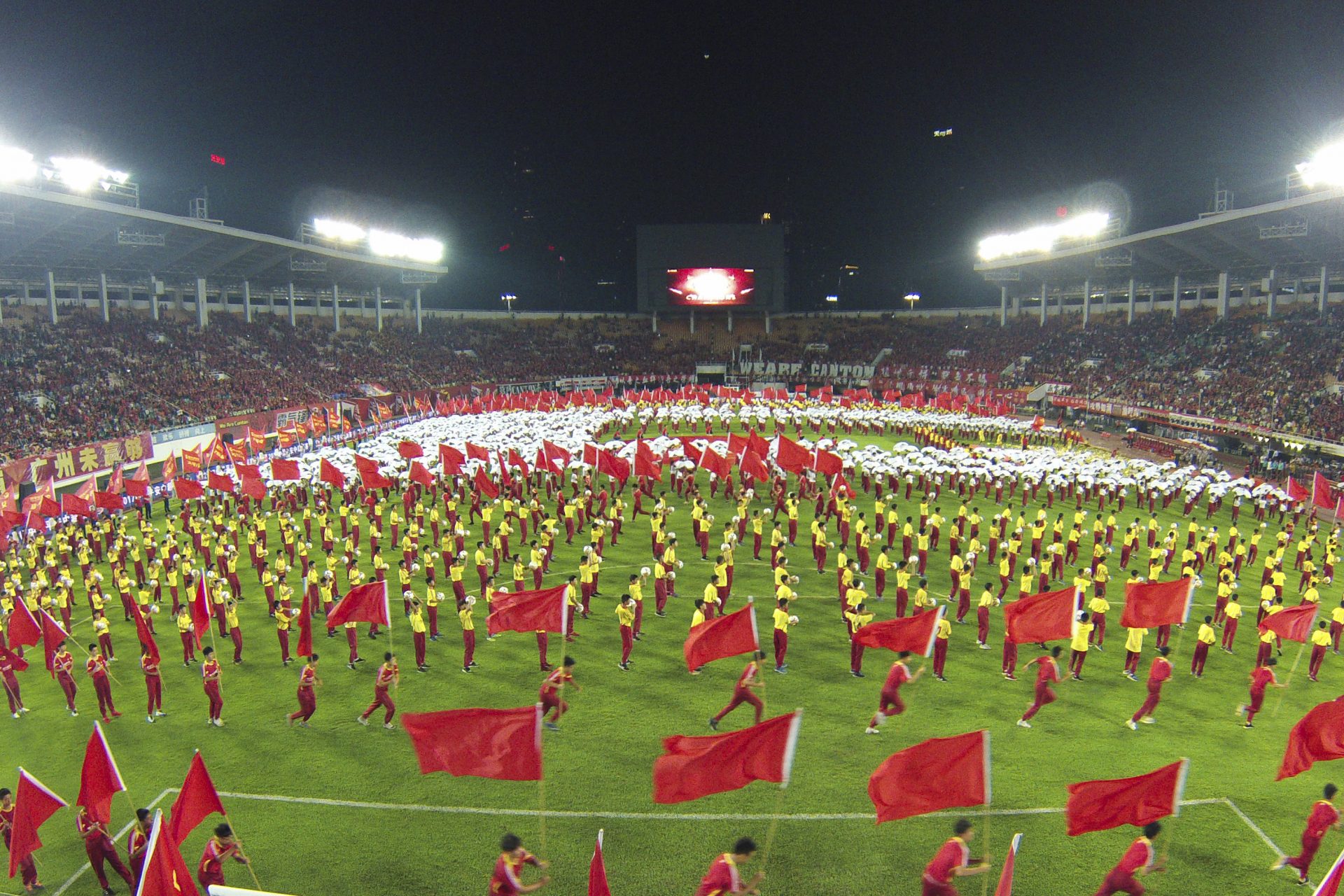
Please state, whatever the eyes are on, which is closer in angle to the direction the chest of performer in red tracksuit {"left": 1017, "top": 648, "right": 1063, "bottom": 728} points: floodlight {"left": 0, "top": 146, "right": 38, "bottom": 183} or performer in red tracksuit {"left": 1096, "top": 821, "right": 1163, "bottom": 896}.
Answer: the performer in red tracksuit

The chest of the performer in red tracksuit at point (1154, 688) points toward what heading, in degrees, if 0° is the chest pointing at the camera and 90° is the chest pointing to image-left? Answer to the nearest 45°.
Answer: approximately 270°

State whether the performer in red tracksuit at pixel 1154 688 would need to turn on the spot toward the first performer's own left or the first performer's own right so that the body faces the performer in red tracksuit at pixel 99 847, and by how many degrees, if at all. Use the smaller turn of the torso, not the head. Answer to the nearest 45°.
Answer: approximately 135° to the first performer's own right

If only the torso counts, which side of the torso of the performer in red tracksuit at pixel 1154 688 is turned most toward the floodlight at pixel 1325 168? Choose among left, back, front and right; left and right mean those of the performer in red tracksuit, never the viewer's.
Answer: left

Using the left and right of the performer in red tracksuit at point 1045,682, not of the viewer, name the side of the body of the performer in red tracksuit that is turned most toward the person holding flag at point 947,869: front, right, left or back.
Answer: right

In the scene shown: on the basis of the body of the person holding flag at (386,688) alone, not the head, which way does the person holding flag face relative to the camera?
to the viewer's right

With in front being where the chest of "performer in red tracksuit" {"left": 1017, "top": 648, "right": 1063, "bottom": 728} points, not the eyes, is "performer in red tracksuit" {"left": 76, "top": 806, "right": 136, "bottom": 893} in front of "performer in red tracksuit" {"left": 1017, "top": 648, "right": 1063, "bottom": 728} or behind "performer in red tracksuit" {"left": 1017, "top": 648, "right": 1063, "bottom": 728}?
behind

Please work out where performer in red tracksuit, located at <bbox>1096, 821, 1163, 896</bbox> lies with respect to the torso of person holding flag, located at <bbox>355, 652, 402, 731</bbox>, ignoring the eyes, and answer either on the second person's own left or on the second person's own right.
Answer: on the second person's own right

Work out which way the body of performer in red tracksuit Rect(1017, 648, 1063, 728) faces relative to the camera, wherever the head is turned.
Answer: to the viewer's right

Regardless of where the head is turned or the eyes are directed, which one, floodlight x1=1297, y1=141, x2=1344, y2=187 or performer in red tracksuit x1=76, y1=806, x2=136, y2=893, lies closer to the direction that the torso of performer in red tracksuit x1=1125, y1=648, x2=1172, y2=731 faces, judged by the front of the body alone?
the floodlight

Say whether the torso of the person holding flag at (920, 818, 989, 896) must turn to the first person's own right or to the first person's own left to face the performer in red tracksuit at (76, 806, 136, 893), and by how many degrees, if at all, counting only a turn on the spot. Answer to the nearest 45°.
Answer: approximately 180°

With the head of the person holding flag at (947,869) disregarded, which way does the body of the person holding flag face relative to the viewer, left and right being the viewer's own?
facing to the right of the viewer

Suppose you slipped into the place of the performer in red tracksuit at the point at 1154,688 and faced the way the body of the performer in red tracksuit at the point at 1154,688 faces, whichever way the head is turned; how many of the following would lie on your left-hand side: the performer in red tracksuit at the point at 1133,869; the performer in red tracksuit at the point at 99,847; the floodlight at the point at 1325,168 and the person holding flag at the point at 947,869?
1

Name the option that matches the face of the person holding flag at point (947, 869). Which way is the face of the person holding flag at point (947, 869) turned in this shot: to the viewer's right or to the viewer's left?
to the viewer's right
